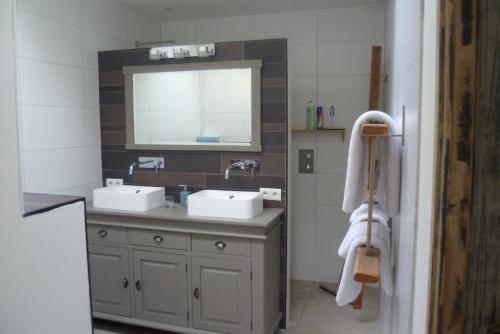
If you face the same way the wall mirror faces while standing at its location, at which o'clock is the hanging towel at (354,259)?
The hanging towel is roughly at 10 o'clock from the wall mirror.

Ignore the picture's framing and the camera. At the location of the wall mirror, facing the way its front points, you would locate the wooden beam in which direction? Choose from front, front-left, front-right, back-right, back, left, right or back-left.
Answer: front-left

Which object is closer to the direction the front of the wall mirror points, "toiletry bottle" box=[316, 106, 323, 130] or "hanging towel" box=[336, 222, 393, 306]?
the hanging towel

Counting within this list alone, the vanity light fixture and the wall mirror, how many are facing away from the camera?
0

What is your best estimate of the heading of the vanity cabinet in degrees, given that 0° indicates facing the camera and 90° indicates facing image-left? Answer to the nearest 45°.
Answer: approximately 45°

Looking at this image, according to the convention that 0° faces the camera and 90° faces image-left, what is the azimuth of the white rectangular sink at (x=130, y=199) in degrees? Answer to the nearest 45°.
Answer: approximately 45°

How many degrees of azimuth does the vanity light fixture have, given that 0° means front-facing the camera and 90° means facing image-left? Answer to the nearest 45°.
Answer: approximately 45°

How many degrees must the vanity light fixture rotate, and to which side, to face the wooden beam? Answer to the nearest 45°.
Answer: approximately 45° to its left

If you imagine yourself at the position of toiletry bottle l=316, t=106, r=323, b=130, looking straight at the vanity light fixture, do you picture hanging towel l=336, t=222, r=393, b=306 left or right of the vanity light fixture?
left
